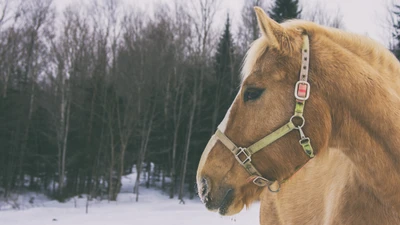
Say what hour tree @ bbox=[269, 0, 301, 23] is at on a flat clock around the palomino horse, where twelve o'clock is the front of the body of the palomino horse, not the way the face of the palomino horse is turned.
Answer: The tree is roughly at 3 o'clock from the palomino horse.

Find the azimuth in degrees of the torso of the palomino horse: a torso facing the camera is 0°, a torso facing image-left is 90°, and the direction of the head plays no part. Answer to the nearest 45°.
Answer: approximately 90°

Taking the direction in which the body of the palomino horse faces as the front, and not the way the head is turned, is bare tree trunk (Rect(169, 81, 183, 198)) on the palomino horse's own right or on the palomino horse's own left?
on the palomino horse's own right

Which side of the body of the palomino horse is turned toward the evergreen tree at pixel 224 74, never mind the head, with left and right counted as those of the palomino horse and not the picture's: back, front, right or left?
right

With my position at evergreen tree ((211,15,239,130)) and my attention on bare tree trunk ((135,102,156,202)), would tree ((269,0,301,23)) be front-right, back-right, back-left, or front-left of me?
back-left

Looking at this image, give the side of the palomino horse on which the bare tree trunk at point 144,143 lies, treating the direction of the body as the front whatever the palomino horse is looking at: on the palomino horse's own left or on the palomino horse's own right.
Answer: on the palomino horse's own right
